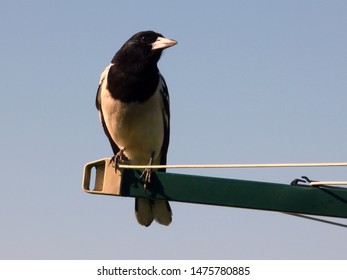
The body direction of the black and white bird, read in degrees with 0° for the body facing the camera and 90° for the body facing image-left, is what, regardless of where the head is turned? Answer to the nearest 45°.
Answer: approximately 0°
